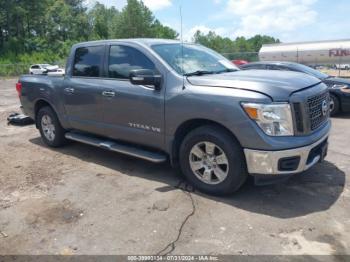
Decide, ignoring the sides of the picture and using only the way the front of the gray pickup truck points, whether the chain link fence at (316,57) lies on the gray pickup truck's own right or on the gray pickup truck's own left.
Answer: on the gray pickup truck's own left

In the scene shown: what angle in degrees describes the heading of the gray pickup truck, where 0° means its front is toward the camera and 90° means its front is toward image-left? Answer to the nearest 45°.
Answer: approximately 315°

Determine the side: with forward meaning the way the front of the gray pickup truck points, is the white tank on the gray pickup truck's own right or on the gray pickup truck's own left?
on the gray pickup truck's own left
